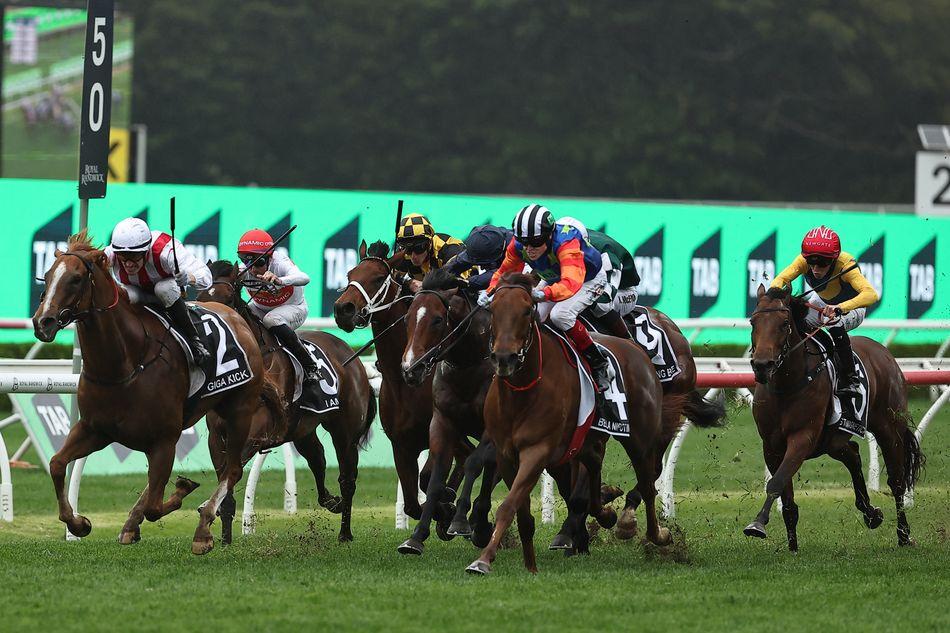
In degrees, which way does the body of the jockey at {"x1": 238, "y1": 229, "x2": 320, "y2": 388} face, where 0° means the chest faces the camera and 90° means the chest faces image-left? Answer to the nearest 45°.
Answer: approximately 45°

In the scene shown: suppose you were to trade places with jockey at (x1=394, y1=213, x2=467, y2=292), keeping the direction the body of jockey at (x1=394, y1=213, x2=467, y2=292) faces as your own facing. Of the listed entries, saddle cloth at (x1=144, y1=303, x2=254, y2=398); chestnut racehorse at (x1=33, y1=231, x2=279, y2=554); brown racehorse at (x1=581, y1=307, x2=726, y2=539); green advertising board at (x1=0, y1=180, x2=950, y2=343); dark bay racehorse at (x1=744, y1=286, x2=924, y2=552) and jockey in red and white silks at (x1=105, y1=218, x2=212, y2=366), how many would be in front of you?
3

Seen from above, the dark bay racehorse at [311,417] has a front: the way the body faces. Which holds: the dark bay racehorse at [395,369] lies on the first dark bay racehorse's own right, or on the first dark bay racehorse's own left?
on the first dark bay racehorse's own left

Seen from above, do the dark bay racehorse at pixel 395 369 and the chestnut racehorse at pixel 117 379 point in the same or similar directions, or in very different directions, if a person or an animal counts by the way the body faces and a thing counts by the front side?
same or similar directions

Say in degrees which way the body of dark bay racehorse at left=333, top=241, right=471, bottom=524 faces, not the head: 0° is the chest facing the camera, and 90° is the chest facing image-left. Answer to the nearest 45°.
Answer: approximately 45°

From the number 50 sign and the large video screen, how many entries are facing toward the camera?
2

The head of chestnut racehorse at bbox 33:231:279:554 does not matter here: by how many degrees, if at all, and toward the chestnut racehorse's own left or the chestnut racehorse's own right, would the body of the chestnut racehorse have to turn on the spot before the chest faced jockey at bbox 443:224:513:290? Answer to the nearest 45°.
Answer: approximately 135° to the chestnut racehorse's own left

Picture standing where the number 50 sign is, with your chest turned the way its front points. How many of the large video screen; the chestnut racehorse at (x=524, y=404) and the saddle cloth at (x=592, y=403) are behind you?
1

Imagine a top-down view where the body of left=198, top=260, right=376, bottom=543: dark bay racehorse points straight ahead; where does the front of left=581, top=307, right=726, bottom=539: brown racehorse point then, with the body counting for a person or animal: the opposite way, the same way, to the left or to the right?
the same way

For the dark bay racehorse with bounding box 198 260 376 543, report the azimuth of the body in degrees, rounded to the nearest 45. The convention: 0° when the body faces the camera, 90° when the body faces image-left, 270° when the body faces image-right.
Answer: approximately 45°

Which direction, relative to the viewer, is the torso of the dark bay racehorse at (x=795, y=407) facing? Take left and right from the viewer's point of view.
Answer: facing the viewer and to the left of the viewer

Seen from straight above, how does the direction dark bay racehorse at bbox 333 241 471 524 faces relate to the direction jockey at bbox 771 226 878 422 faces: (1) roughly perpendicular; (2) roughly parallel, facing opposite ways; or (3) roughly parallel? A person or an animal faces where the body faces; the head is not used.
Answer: roughly parallel

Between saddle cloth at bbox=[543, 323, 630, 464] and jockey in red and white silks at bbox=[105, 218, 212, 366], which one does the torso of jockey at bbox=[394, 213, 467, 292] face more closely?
the jockey in red and white silks

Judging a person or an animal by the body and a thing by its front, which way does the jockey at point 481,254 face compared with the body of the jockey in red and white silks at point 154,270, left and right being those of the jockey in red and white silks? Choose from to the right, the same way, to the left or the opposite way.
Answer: the same way

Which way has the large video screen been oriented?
toward the camera

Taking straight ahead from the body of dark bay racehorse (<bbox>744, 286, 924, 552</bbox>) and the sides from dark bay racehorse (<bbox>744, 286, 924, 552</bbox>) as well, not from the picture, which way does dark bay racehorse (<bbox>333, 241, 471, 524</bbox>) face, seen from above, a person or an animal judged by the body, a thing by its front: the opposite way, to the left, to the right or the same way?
the same way

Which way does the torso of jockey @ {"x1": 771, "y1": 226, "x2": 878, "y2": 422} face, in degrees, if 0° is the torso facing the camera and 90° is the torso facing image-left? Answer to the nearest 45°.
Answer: approximately 45°
